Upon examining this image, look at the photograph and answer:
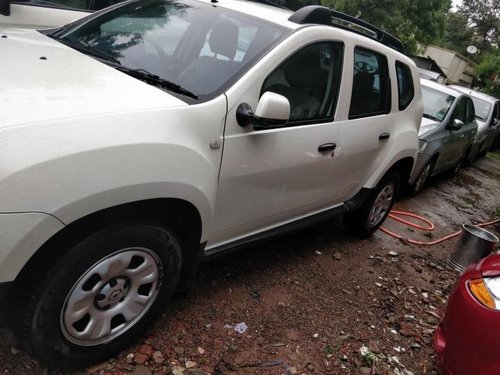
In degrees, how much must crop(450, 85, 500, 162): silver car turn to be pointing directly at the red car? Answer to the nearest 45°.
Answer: approximately 45° to its left

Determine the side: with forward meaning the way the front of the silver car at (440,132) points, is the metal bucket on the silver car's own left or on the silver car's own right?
on the silver car's own left

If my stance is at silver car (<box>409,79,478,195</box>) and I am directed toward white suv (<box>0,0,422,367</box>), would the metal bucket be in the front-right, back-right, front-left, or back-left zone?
front-left

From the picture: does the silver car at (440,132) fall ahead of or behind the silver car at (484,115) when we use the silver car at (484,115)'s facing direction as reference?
ahead

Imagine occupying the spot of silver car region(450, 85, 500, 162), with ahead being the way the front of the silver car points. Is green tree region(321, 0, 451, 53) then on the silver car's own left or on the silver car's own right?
on the silver car's own right

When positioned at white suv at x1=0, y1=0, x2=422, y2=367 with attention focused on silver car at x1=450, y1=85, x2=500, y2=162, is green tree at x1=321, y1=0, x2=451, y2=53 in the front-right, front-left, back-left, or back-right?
front-left

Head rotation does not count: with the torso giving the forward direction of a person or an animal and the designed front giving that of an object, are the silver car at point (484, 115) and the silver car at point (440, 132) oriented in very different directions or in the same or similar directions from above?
same or similar directions

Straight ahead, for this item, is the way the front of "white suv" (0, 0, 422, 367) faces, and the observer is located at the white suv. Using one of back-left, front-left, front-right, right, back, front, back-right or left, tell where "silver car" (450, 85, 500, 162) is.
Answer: back

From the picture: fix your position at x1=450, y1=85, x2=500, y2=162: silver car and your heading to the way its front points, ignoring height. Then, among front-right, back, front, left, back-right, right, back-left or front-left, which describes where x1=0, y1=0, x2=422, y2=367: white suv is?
front-left

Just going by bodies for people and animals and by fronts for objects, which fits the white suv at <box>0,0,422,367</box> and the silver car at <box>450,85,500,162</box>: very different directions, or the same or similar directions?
same or similar directions

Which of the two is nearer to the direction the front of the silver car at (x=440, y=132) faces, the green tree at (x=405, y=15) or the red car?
the red car

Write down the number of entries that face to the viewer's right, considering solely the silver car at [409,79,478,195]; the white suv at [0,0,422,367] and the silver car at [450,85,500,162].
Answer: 0

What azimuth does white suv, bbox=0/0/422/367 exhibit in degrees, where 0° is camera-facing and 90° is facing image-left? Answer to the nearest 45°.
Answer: approximately 45°
